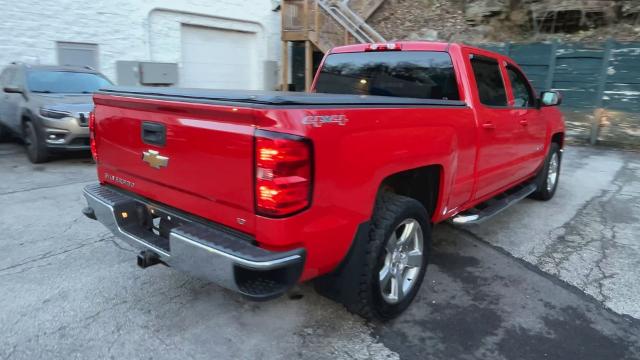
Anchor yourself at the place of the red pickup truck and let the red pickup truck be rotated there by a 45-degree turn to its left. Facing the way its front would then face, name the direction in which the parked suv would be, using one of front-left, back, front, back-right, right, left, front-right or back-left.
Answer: front-left

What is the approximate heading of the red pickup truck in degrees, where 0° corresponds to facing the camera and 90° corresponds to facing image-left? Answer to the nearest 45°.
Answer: approximately 225°

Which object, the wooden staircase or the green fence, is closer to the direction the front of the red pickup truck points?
the green fence

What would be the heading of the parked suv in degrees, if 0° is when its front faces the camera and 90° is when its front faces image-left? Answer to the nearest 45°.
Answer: approximately 315°

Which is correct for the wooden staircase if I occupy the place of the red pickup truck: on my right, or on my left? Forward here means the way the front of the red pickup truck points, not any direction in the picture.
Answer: on my left

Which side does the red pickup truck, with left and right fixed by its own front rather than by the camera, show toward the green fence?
front

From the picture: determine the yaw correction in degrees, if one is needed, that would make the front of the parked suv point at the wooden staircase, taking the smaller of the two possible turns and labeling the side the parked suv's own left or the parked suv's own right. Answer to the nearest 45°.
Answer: approximately 90° to the parked suv's own left
